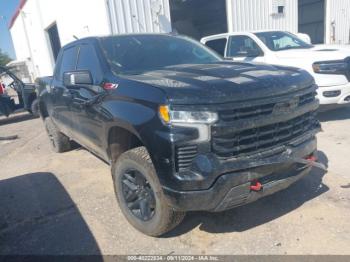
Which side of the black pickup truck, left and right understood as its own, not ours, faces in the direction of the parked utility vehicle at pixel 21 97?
back

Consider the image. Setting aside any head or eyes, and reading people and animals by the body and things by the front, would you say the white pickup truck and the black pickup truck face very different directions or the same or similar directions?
same or similar directions

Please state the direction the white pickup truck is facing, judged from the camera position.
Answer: facing the viewer and to the right of the viewer

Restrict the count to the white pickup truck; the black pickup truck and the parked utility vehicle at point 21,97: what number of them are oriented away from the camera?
0

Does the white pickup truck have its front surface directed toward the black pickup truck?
no

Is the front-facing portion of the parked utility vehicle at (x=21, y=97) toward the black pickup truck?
no

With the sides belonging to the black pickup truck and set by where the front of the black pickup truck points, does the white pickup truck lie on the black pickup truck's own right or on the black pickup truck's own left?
on the black pickup truck's own left

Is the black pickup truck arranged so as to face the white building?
no
